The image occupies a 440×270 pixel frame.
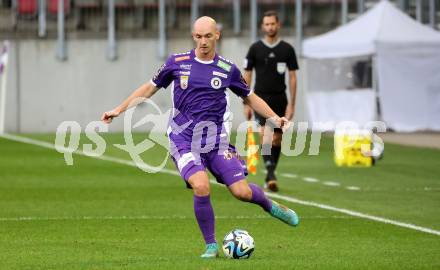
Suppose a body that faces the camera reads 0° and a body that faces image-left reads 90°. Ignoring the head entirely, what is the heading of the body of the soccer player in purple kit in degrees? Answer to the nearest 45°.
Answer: approximately 0°

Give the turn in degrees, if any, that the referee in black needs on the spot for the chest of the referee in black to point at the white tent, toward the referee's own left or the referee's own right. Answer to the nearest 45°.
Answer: approximately 180°

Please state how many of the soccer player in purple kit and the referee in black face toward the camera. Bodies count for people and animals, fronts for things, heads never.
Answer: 2

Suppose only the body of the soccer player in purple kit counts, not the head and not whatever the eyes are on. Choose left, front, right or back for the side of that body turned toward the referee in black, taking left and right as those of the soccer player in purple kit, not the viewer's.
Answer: back

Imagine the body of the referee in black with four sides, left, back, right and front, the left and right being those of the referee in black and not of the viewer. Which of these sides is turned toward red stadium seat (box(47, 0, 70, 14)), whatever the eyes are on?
back

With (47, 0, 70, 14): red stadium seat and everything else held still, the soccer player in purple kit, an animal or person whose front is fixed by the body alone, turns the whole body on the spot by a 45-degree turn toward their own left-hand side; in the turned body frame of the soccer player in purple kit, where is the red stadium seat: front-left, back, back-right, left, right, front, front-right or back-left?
back-left

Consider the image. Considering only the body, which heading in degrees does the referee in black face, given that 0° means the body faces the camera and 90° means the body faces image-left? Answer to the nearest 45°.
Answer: approximately 0°

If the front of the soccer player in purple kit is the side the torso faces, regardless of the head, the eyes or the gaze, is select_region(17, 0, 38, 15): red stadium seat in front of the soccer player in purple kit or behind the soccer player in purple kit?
behind
